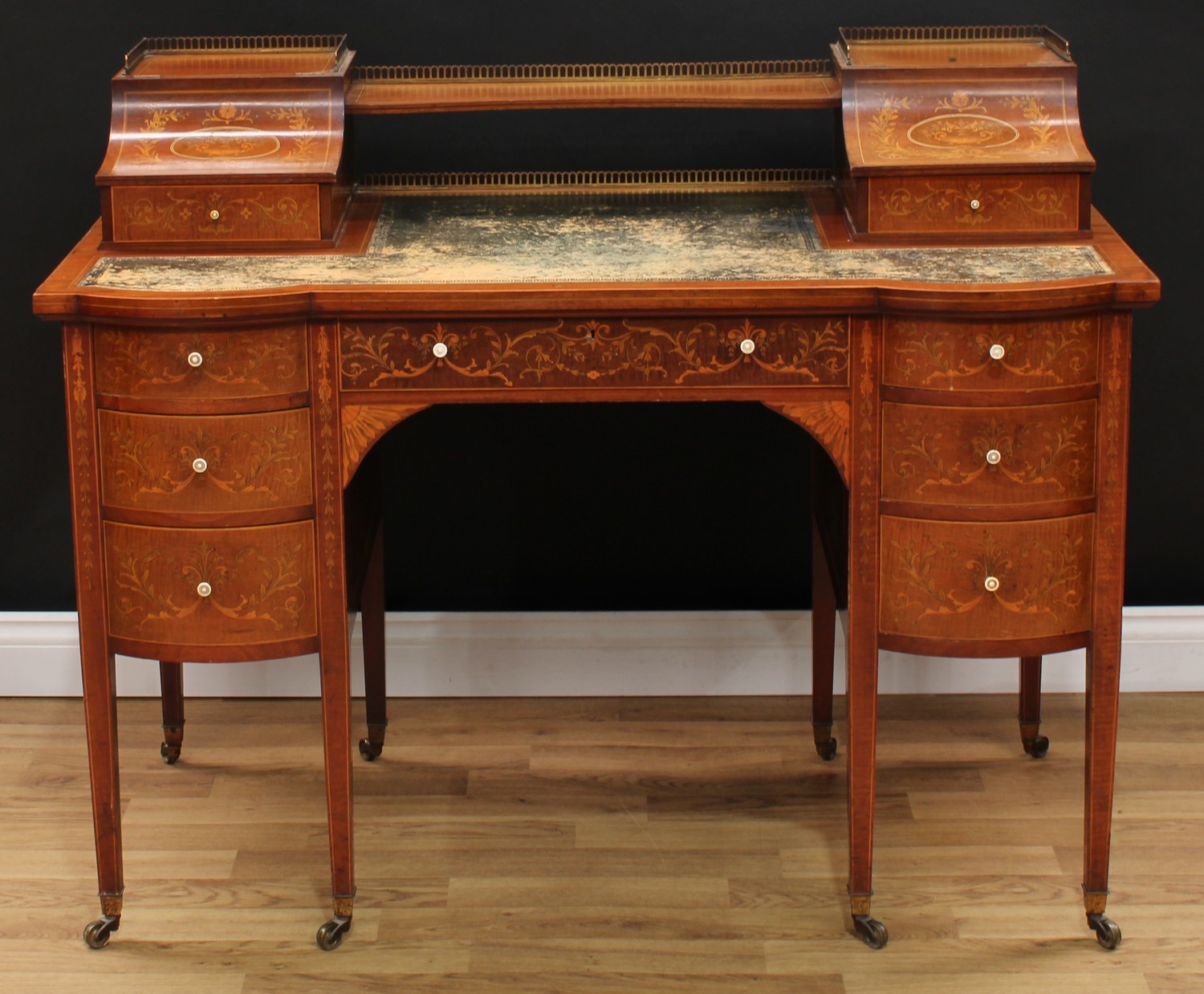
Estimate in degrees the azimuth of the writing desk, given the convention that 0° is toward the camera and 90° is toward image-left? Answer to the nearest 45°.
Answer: approximately 0°
